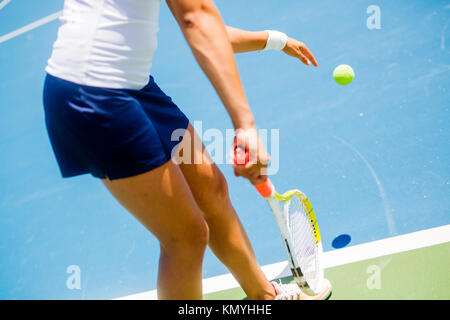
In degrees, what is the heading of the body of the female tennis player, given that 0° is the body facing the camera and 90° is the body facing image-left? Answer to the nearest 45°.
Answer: approximately 270°
